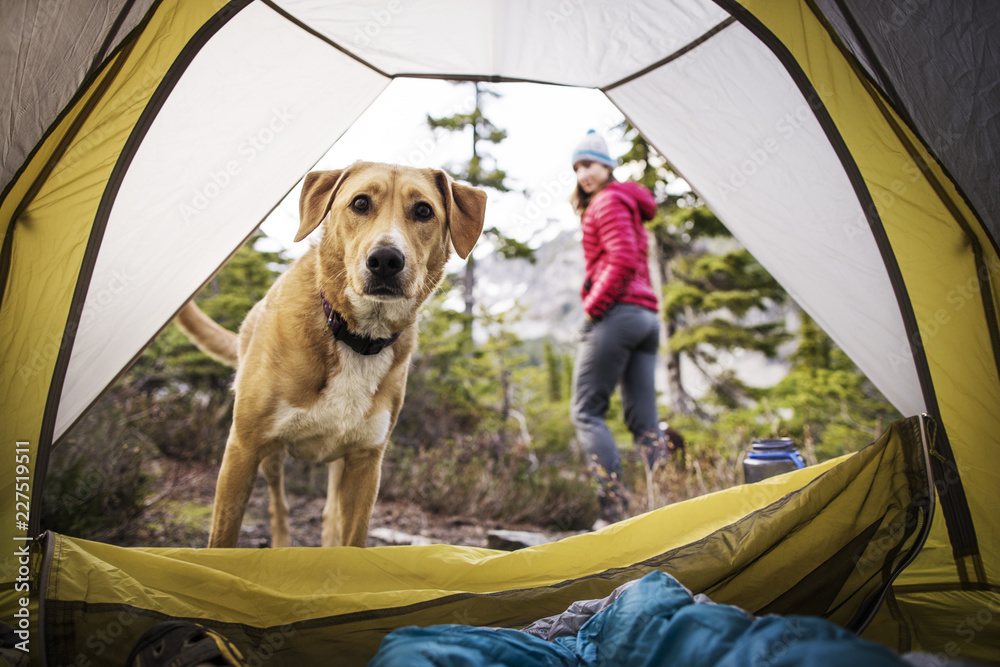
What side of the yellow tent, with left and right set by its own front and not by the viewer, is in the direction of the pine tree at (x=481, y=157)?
front

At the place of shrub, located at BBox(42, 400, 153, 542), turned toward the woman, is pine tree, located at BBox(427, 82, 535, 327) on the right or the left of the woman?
left

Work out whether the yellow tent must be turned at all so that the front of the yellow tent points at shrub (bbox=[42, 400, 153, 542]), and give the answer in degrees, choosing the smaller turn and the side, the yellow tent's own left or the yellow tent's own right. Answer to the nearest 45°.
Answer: approximately 45° to the yellow tent's own left

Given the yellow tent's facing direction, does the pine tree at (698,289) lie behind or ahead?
ahead

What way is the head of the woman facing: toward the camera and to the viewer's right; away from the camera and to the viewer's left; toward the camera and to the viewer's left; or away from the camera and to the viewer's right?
toward the camera and to the viewer's left

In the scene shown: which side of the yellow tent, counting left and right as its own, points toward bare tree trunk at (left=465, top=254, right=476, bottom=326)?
front

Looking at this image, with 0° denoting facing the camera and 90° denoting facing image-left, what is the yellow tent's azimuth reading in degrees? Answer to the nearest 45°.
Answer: approximately 180°

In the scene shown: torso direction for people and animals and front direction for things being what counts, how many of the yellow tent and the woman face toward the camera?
0
